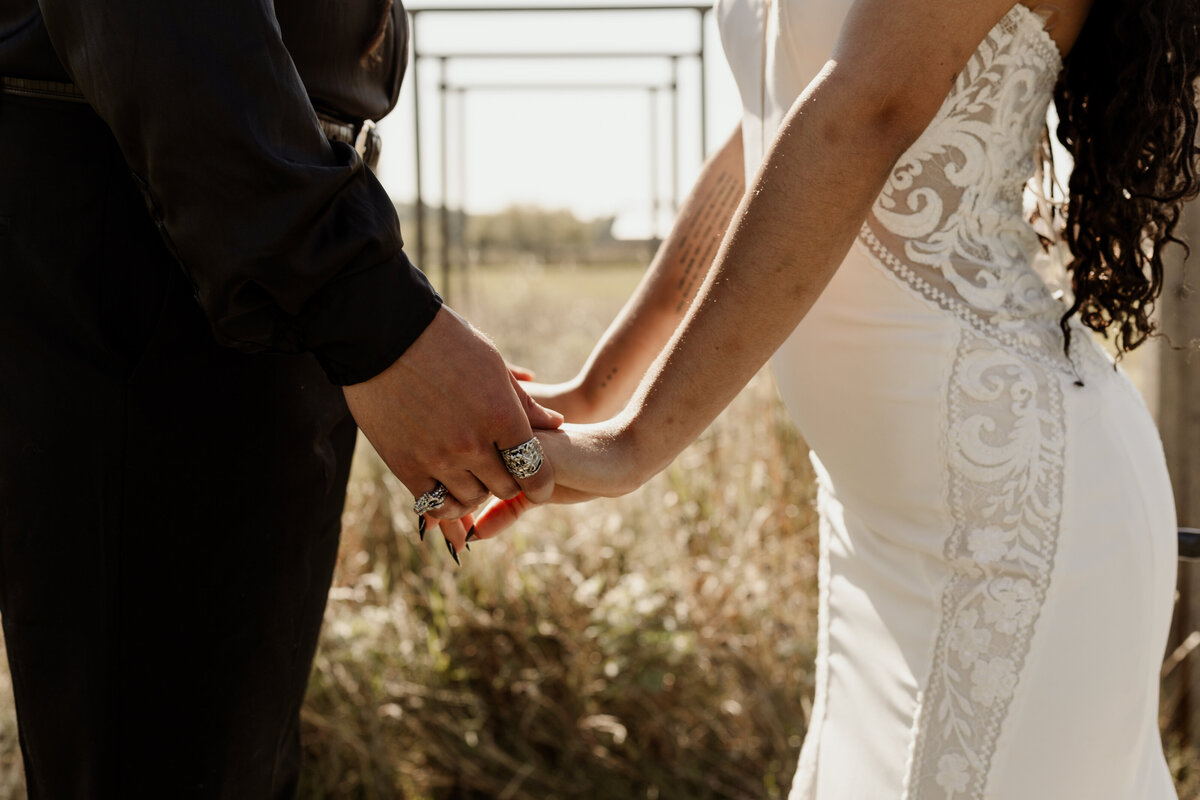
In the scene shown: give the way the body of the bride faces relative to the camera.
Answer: to the viewer's left

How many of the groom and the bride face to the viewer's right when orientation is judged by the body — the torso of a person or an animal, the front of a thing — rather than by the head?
1

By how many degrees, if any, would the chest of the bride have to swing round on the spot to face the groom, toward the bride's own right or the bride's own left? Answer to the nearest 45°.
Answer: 0° — they already face them

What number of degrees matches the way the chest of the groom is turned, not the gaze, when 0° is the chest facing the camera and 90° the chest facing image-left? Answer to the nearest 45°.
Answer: approximately 270°

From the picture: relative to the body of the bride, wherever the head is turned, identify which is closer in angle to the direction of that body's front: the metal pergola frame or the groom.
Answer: the groom

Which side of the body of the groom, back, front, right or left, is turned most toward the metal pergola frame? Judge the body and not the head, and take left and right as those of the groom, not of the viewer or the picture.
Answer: left

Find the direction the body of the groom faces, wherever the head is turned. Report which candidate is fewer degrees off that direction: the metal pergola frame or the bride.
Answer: the bride

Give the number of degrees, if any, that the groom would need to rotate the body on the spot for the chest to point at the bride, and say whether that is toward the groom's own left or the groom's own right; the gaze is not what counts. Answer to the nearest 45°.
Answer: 0° — they already face them

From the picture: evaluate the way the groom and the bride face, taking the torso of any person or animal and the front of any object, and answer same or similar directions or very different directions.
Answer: very different directions
